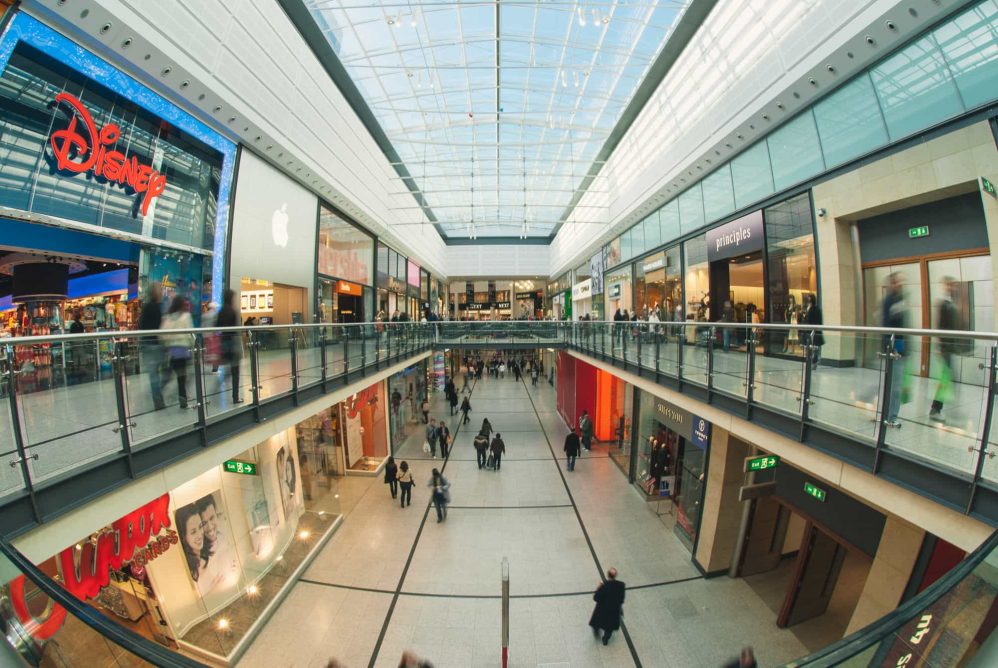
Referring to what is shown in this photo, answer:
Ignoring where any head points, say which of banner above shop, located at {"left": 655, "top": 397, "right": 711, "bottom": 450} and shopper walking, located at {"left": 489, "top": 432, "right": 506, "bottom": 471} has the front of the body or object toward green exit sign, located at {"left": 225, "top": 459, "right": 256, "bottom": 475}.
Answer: the banner above shop

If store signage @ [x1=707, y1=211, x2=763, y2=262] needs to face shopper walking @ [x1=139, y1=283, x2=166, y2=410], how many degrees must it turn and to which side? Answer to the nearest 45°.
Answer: approximately 45° to its left

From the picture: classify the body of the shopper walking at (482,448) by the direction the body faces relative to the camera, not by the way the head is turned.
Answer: away from the camera

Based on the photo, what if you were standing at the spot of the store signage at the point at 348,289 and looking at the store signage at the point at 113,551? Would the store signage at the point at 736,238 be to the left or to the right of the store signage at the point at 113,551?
left

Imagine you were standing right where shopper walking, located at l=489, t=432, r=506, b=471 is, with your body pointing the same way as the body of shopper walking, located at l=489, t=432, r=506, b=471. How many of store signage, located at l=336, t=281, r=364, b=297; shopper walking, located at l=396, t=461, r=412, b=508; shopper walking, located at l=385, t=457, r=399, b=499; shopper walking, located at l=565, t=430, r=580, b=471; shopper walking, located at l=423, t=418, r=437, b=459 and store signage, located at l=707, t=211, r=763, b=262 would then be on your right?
2

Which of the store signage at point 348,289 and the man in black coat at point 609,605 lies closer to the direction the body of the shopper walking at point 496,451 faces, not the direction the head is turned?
the store signage

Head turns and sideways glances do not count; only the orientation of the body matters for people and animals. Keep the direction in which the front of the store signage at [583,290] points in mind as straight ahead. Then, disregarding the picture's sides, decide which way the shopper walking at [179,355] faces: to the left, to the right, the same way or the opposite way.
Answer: to the right

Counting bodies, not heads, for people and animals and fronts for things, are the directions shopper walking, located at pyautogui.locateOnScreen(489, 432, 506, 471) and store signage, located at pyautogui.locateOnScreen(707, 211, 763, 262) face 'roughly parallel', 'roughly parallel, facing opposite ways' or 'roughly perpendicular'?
roughly perpendicular

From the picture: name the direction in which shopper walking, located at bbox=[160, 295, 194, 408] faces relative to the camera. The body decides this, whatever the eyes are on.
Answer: away from the camera

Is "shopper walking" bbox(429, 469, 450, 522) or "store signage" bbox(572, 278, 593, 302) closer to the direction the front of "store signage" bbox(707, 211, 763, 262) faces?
the shopper walking

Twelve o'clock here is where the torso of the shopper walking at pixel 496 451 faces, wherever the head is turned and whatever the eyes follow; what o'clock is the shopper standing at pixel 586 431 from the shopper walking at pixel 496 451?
the shopper standing at pixel 586 431 is roughly at 2 o'clock from the shopper walking at pixel 496 451.

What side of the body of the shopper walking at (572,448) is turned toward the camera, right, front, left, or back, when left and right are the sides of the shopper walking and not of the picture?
back
